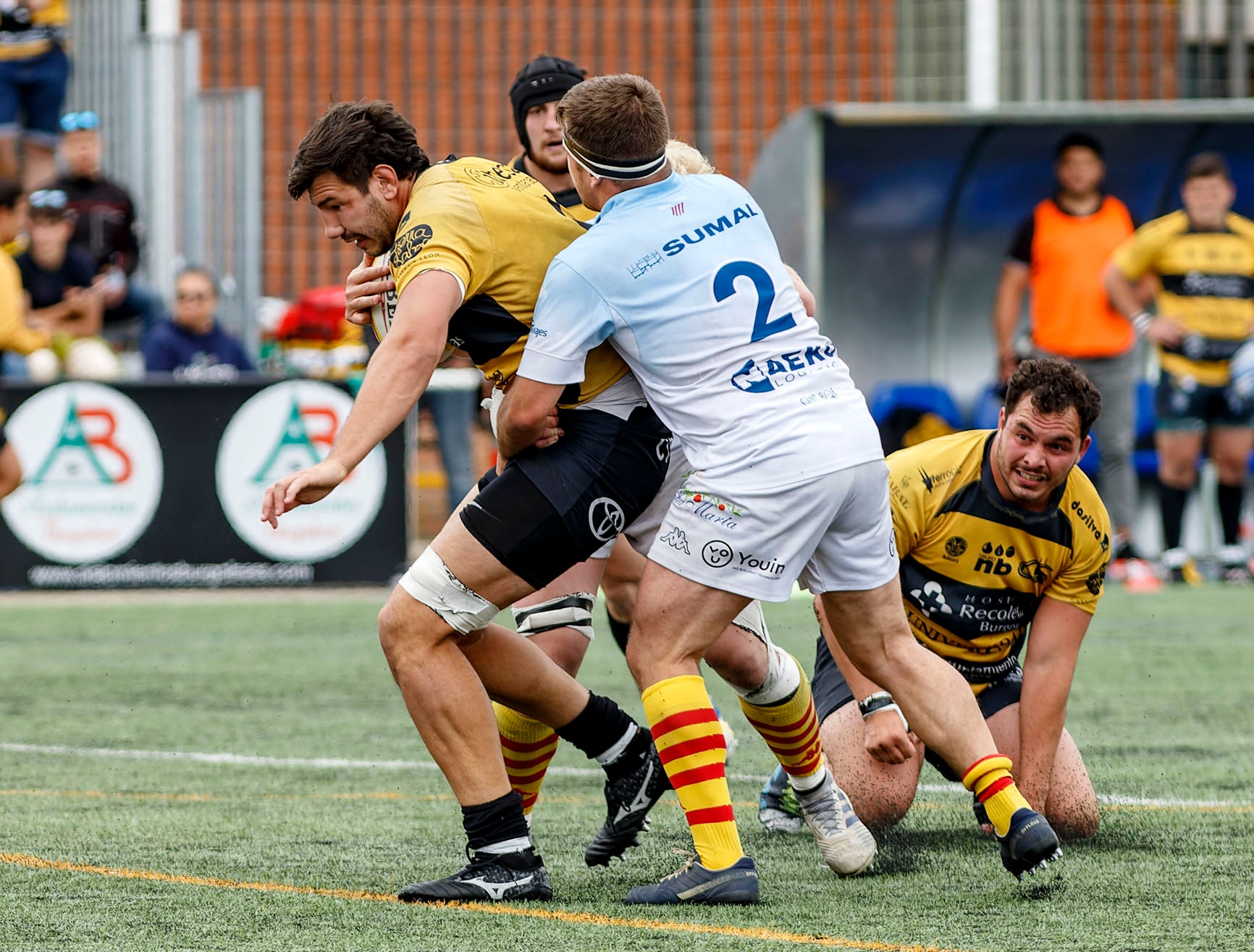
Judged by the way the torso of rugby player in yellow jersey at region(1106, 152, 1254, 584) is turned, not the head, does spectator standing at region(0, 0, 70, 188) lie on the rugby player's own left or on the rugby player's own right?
on the rugby player's own right

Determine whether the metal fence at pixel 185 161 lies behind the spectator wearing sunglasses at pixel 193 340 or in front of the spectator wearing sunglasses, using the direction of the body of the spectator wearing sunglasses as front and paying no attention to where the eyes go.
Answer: behind

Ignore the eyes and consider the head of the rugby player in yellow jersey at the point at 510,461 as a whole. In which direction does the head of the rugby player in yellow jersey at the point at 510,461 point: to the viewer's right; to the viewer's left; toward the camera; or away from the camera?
to the viewer's left

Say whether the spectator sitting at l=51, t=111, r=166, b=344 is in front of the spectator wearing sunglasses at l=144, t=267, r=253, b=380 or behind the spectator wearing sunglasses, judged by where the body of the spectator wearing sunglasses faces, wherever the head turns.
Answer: behind

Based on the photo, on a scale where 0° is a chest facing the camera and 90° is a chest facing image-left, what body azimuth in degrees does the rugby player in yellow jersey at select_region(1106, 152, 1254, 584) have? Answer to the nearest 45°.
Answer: approximately 0°

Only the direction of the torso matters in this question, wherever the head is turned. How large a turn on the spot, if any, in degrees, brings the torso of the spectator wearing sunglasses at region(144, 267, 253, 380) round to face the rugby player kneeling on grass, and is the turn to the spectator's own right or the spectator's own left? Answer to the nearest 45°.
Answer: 0° — they already face them

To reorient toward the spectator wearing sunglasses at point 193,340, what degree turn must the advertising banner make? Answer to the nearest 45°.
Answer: approximately 180°
